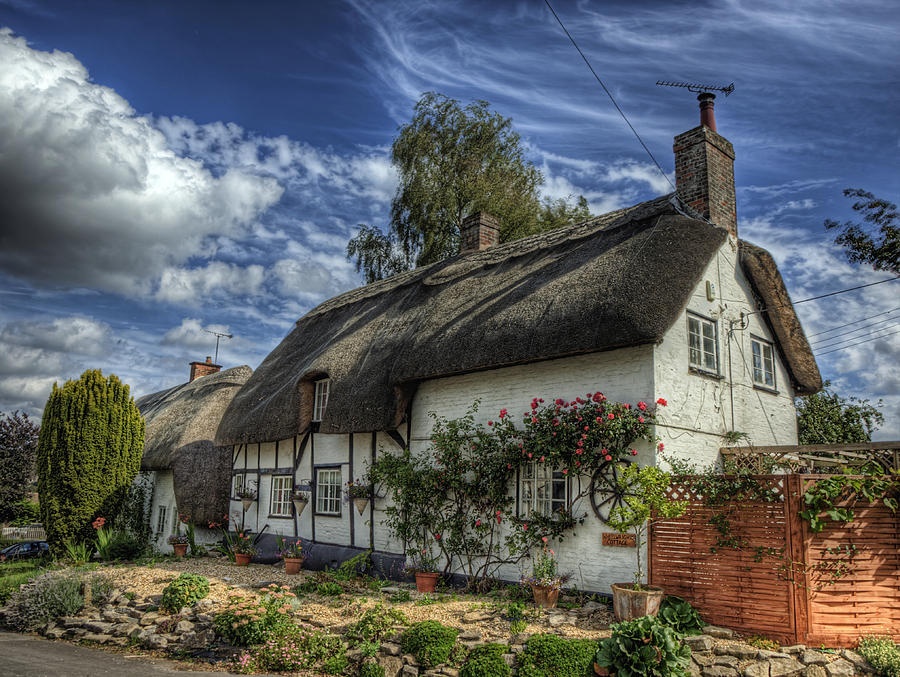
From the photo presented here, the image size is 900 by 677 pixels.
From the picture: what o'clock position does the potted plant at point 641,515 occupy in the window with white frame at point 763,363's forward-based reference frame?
The potted plant is roughly at 2 o'clock from the window with white frame.

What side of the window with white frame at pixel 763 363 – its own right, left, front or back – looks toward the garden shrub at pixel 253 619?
right

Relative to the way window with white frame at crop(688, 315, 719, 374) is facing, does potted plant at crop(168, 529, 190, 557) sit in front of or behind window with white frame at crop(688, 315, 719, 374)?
behind

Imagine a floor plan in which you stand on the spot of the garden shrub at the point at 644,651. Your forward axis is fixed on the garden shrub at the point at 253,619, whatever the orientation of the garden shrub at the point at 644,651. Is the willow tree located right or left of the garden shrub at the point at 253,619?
right

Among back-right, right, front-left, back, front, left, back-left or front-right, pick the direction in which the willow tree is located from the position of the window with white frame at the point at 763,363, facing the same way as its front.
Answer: back

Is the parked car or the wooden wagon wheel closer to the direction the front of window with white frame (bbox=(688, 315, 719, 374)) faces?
the wooden wagon wheel

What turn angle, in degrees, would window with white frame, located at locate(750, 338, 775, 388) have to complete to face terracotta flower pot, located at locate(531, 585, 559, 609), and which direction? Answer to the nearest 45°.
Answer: approximately 90° to its right

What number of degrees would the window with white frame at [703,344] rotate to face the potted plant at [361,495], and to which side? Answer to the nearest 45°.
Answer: approximately 135° to its right

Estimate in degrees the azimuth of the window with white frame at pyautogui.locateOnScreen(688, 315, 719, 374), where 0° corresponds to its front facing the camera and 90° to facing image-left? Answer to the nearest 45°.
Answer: approximately 315°

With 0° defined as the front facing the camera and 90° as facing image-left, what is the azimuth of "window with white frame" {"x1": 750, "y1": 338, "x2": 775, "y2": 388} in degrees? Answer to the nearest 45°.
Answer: approximately 315°

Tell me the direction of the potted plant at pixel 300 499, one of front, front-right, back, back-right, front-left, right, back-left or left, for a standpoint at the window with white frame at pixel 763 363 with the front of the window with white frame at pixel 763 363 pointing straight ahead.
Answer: back-right

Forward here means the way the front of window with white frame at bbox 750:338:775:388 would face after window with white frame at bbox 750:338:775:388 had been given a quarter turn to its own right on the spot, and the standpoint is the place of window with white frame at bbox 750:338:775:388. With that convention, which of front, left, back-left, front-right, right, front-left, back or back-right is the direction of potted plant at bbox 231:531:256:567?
front-right
